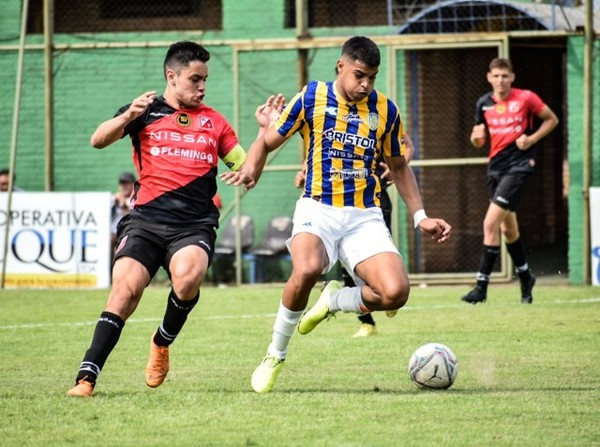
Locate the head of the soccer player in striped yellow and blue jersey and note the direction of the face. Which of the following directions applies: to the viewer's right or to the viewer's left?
to the viewer's right

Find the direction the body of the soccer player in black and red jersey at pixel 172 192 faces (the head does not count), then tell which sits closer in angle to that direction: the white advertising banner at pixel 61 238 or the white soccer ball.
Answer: the white soccer ball

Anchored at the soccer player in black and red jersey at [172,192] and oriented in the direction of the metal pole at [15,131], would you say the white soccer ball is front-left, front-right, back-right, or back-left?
back-right

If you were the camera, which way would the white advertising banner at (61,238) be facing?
facing the viewer

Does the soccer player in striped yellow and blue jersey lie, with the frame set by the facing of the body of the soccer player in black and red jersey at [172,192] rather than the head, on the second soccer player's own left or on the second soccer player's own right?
on the second soccer player's own left

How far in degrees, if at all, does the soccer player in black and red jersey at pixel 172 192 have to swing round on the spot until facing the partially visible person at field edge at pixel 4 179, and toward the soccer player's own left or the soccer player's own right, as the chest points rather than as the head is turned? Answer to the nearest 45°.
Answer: approximately 180°

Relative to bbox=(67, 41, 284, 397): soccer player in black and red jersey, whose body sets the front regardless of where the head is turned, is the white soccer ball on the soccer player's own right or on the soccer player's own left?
on the soccer player's own left

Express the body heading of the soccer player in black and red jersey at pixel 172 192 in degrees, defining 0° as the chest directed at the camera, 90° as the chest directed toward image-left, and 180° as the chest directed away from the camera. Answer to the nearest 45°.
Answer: approximately 0°

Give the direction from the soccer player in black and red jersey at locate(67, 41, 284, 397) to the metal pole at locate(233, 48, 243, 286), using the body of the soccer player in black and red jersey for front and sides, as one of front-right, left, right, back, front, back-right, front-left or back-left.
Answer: back

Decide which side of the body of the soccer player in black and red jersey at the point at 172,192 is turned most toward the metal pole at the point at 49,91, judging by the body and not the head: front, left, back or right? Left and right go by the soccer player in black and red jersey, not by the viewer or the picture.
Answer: back

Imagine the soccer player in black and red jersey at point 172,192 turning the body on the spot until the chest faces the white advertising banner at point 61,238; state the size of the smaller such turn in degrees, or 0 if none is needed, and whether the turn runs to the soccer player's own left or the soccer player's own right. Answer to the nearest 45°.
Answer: approximately 180°

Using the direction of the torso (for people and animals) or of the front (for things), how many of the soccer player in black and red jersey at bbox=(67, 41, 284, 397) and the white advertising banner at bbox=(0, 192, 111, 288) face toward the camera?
2

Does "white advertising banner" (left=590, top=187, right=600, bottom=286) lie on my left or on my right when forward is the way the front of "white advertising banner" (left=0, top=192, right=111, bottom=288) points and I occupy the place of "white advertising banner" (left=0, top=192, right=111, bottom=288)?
on my left
